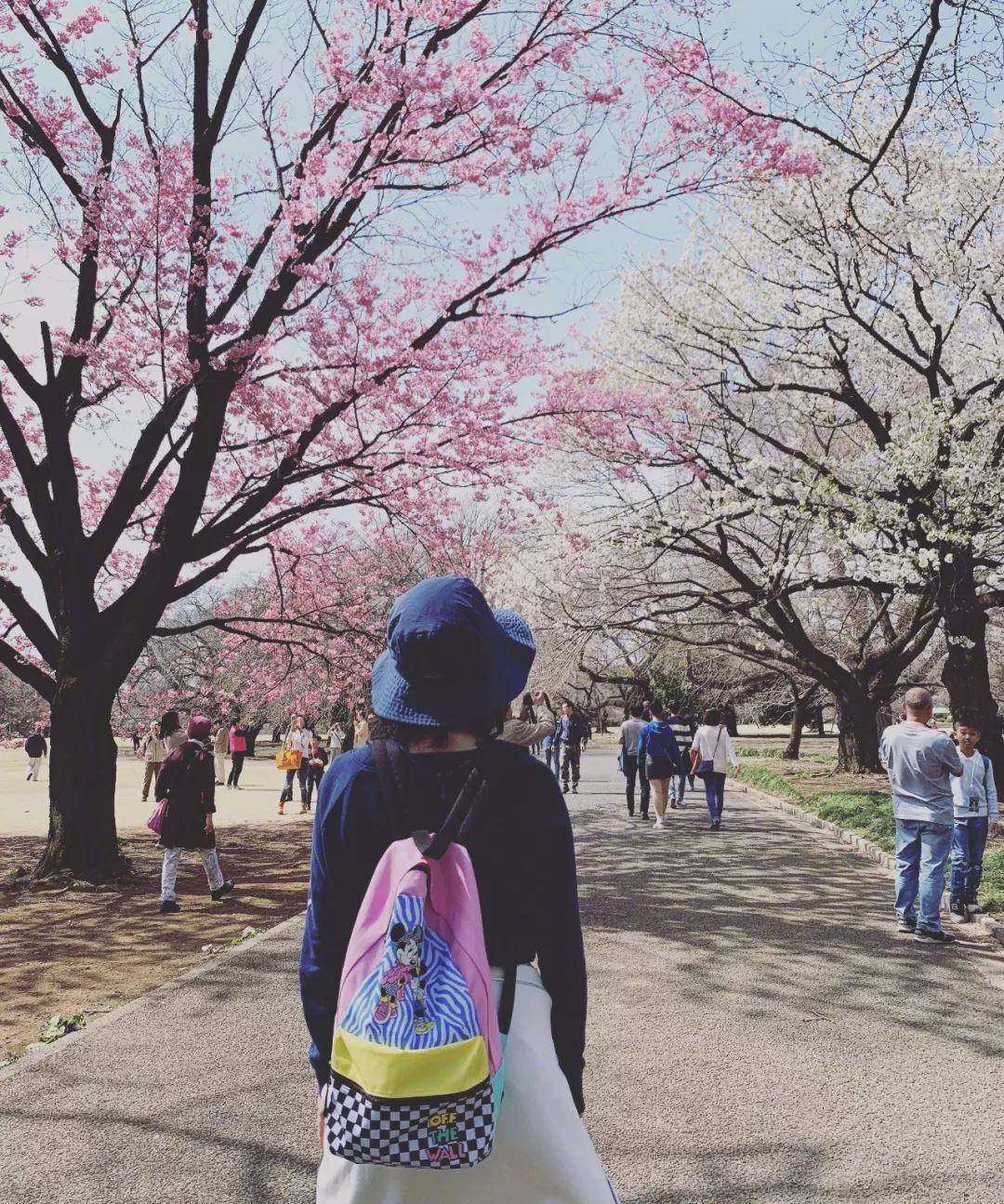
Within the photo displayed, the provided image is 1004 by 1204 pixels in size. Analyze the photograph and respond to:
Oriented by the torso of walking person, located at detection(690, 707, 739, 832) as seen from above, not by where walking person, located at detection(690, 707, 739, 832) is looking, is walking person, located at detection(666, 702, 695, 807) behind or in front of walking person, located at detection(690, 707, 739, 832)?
in front

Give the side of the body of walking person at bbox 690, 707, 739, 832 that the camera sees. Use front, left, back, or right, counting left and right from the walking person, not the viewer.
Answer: back

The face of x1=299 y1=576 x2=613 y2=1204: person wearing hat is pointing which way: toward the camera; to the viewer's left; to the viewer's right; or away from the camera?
away from the camera

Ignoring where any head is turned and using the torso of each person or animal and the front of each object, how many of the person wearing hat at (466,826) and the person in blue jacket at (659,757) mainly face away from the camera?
2

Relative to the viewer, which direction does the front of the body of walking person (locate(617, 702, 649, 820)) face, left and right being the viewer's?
facing away from the viewer

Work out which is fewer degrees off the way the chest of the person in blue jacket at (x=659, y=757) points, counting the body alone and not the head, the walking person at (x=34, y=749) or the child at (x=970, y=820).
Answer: the walking person

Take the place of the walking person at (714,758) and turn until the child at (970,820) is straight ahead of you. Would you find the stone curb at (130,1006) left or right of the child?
right

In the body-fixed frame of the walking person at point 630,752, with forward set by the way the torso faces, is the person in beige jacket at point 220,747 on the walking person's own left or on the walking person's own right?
on the walking person's own left

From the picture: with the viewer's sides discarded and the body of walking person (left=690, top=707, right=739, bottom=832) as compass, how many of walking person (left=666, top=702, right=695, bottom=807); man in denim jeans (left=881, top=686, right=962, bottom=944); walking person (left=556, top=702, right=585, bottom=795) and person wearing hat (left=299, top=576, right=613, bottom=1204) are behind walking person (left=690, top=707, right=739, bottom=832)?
2

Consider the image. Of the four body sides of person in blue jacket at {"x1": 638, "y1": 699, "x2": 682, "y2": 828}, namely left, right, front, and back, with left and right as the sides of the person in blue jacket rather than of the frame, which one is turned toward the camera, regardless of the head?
back

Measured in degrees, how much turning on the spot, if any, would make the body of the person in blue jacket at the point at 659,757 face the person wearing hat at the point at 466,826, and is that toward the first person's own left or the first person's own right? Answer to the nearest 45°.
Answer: approximately 180°
